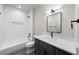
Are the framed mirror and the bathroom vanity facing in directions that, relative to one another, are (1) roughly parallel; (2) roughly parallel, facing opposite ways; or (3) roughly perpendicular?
roughly parallel

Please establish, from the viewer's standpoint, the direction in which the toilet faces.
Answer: facing the viewer and to the left of the viewer

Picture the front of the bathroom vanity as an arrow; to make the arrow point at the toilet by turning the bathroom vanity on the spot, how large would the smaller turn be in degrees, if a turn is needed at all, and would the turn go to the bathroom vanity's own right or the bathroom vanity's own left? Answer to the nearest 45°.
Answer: approximately 90° to the bathroom vanity's own right

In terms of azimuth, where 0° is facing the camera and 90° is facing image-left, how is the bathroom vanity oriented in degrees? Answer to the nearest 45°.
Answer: approximately 45°

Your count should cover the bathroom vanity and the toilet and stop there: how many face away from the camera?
0

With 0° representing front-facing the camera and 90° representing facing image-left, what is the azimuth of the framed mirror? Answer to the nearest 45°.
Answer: approximately 45°

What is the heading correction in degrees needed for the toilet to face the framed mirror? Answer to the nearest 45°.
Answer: approximately 90° to its left

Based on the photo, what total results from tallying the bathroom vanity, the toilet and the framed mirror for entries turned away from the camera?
0
